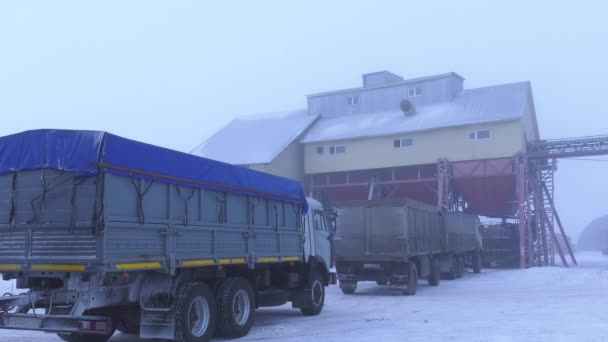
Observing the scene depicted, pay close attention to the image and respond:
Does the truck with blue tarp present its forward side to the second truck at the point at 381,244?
yes

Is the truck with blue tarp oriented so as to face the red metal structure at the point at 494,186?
yes

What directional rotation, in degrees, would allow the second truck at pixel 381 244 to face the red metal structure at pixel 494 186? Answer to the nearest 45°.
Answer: approximately 45° to its left

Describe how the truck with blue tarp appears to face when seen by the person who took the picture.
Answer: facing away from the viewer and to the right of the viewer

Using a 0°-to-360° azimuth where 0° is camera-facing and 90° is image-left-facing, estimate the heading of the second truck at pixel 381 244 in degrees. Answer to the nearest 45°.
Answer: approximately 225°

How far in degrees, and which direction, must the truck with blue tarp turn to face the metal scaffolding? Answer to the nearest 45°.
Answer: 0° — it already faces it

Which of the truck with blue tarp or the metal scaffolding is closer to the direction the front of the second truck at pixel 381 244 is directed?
the metal scaffolding
